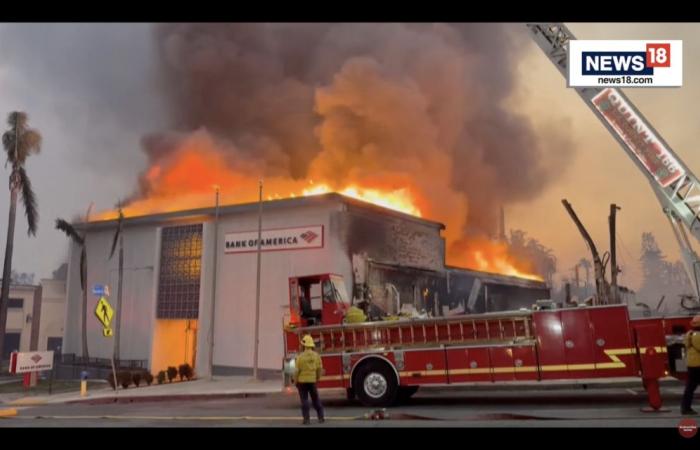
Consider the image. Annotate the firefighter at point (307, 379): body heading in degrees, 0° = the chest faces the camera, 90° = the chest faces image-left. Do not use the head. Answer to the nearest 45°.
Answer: approximately 180°

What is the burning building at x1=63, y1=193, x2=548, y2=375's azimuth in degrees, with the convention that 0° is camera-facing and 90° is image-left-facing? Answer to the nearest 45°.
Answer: approximately 45°

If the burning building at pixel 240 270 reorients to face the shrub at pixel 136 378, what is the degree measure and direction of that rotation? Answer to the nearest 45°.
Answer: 0° — it already faces it

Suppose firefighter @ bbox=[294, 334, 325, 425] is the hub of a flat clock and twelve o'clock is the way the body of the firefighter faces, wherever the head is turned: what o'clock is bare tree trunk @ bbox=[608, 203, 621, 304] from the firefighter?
The bare tree trunk is roughly at 2 o'clock from the firefighter.

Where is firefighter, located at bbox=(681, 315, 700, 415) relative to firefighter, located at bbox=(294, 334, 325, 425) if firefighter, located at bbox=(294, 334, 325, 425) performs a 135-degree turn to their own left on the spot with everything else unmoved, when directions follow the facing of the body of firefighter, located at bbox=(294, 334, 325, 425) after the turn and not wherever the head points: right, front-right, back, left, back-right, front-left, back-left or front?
back-left

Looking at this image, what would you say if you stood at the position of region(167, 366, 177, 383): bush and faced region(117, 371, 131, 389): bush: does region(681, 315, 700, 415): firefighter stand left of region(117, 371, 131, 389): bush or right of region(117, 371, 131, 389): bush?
left
